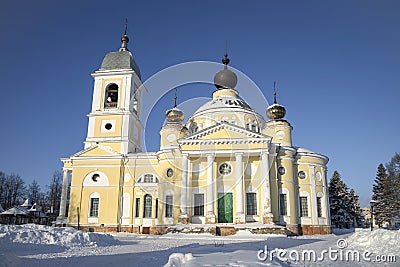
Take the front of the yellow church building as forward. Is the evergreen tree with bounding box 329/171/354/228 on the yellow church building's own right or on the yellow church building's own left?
on the yellow church building's own left

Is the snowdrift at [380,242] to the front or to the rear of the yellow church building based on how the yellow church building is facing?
to the front

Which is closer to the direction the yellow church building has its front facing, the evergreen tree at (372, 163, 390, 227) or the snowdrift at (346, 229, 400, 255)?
the snowdrift

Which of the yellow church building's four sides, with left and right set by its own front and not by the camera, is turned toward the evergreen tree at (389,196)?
left

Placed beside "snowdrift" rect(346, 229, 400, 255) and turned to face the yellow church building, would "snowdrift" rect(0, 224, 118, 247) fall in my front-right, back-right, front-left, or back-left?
front-left

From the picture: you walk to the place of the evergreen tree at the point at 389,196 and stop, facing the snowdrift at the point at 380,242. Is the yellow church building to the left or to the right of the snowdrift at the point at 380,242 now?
right

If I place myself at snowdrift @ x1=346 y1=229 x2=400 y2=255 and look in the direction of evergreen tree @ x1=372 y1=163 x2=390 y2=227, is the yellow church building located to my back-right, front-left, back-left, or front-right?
front-left

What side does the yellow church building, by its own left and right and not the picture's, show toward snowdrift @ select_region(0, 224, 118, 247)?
front

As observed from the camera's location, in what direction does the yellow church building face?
facing the viewer

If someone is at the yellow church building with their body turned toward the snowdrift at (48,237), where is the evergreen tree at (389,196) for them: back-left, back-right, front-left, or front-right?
back-left
